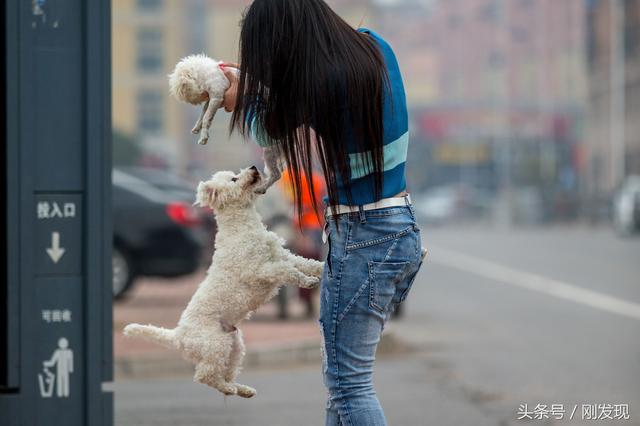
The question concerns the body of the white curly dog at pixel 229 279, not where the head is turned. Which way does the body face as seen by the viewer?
to the viewer's right

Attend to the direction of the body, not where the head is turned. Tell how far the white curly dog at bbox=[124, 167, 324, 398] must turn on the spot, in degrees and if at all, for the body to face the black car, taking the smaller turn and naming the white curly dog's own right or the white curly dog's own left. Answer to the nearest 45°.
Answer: approximately 90° to the white curly dog's own left

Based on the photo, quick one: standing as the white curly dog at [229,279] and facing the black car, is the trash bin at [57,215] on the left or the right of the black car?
left
